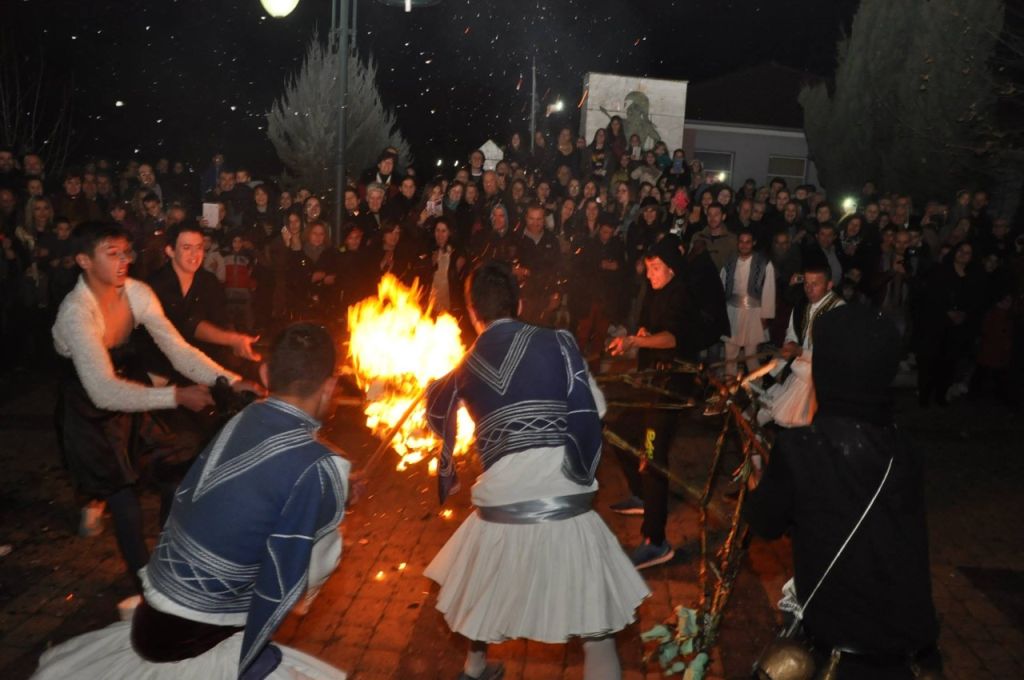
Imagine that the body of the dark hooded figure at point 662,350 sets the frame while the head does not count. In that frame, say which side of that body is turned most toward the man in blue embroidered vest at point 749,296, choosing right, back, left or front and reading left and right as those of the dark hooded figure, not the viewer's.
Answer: right

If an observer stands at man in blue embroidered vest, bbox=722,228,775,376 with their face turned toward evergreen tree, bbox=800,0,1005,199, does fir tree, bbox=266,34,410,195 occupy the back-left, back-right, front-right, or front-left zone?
front-left

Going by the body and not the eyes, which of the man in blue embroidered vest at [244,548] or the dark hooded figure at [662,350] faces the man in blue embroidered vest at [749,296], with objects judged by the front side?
the man in blue embroidered vest at [244,548]

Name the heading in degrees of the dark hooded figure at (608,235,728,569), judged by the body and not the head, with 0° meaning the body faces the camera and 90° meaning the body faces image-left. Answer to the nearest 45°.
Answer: approximately 90°

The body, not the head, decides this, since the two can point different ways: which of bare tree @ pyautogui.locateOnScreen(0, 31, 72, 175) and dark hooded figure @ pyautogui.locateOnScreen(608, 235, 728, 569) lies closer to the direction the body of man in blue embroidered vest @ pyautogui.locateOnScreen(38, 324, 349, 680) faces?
the dark hooded figure

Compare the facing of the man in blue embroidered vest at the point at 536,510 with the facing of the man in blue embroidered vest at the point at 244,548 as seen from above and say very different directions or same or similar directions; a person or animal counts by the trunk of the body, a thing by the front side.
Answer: same or similar directions

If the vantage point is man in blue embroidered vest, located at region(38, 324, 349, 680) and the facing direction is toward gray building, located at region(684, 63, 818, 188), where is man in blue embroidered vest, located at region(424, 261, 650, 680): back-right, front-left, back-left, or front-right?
front-right

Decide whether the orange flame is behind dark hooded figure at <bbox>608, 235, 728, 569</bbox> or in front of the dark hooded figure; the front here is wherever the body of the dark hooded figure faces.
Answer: in front

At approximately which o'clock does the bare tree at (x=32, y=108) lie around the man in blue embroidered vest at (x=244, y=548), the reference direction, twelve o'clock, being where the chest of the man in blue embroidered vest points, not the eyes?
The bare tree is roughly at 10 o'clock from the man in blue embroidered vest.

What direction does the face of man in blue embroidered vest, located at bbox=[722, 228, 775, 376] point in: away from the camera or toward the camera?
toward the camera

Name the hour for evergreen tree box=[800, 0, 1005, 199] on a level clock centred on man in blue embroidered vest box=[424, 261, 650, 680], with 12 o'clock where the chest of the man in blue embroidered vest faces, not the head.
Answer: The evergreen tree is roughly at 1 o'clock from the man in blue embroidered vest.

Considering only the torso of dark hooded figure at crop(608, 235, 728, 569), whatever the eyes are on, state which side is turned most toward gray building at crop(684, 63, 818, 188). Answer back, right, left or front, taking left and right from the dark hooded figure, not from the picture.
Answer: right

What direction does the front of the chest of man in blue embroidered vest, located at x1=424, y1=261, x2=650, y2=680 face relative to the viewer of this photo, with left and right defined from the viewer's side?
facing away from the viewer

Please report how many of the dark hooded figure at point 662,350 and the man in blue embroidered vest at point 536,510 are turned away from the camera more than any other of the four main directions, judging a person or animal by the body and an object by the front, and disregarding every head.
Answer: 1

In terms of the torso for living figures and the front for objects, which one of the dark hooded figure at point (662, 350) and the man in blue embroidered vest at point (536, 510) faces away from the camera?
the man in blue embroidered vest

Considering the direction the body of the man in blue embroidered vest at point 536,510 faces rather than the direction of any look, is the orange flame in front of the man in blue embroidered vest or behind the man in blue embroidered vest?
in front

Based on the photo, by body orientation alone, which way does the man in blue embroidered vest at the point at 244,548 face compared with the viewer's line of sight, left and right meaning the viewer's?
facing away from the viewer and to the right of the viewer
